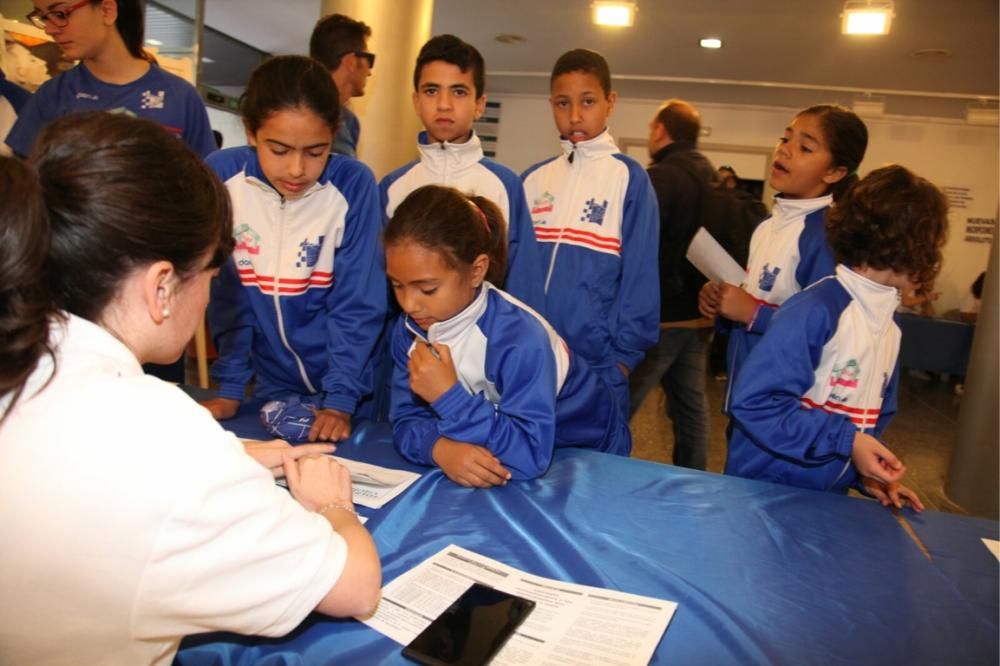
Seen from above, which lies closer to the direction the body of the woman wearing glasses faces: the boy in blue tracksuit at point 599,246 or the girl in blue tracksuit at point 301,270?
the girl in blue tracksuit

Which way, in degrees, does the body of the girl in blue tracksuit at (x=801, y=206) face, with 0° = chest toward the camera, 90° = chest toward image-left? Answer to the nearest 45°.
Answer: approximately 45°

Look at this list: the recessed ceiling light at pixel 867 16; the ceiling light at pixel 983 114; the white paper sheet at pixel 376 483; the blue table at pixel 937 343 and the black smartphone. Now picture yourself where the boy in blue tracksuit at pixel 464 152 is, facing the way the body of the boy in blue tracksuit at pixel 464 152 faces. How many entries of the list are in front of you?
2

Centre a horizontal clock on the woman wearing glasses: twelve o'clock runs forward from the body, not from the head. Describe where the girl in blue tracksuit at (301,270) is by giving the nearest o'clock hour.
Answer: The girl in blue tracksuit is roughly at 11 o'clock from the woman wearing glasses.

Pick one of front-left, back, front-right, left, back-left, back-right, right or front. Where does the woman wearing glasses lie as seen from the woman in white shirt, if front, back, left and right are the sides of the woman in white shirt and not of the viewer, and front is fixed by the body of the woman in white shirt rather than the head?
front-left

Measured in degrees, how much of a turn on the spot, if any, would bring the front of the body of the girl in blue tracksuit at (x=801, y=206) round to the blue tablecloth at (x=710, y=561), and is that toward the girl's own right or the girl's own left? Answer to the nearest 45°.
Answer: approximately 45° to the girl's own left

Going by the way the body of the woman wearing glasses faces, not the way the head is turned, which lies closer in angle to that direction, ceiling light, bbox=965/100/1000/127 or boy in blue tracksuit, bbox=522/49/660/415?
the boy in blue tracksuit

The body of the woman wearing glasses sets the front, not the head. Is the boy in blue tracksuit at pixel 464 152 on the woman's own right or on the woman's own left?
on the woman's own left

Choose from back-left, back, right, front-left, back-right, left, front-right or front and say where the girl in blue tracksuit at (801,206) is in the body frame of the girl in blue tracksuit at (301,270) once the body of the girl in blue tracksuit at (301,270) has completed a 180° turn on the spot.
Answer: right

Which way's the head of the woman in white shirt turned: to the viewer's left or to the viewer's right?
to the viewer's right

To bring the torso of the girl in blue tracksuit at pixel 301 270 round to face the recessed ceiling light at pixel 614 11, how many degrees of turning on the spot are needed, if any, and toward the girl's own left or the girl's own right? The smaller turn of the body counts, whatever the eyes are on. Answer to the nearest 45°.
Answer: approximately 135° to the girl's own left

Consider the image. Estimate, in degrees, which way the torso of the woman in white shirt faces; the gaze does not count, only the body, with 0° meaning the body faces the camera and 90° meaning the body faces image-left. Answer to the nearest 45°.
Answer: approximately 225°

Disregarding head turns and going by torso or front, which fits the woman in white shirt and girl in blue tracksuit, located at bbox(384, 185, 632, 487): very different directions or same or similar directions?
very different directions
